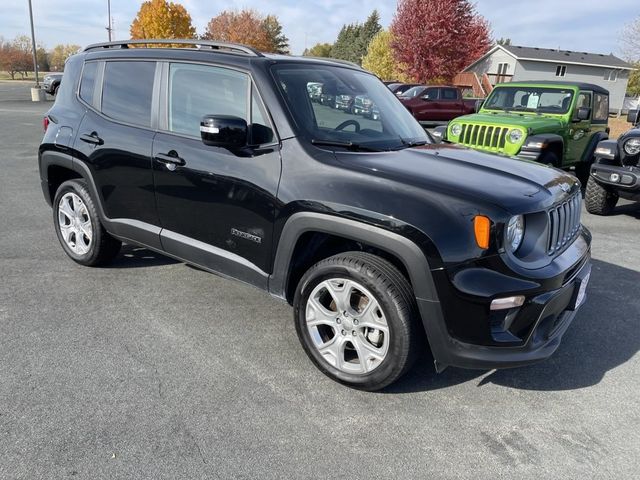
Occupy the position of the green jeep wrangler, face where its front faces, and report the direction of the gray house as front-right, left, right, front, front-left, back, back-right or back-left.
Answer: back-right

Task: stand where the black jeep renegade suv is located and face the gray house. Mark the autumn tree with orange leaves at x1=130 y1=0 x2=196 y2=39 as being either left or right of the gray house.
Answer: left

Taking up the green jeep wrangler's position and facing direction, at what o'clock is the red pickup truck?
The red pickup truck is roughly at 4 o'clock from the green jeep wrangler.

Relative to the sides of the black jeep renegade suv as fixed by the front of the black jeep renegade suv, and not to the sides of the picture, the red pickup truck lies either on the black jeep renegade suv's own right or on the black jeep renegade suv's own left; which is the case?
on the black jeep renegade suv's own left

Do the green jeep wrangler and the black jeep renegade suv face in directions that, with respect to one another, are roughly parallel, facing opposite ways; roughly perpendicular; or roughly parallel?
roughly perpendicular

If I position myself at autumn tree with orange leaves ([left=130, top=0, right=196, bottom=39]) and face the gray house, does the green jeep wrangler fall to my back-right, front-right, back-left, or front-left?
front-right

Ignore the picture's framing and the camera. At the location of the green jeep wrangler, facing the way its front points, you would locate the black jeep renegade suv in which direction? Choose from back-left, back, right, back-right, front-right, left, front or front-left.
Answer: front-left

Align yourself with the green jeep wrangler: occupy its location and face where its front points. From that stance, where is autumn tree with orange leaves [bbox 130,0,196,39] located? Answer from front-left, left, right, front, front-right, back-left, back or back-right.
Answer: right

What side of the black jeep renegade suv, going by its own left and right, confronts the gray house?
left

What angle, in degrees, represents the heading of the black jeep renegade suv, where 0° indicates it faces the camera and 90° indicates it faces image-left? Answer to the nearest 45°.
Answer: approximately 315°

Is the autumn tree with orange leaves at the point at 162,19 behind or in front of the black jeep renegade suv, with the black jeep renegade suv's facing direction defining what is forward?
behind

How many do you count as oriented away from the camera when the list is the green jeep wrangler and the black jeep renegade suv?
0

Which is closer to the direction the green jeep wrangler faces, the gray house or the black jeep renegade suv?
the black jeep renegade suv
